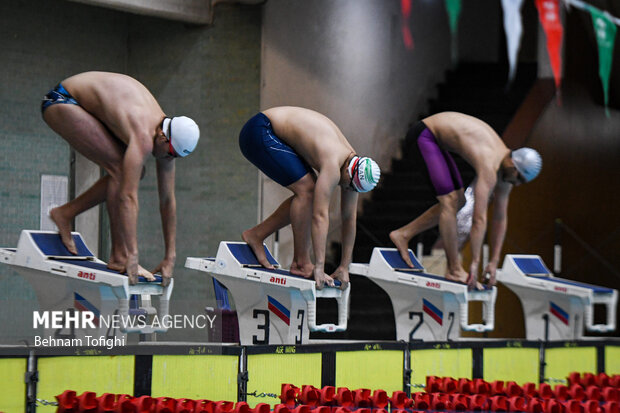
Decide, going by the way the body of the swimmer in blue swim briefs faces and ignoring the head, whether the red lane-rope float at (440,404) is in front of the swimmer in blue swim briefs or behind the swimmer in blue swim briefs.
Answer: in front

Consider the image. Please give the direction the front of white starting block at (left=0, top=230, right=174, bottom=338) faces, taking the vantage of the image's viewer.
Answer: facing the viewer and to the right of the viewer

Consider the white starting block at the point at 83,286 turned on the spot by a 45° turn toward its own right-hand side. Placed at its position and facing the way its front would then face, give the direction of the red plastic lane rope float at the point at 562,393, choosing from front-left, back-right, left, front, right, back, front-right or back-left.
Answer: left

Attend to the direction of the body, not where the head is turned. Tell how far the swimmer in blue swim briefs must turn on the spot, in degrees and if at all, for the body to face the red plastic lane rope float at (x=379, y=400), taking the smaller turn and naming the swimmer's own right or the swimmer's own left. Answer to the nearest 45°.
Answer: approximately 45° to the swimmer's own right

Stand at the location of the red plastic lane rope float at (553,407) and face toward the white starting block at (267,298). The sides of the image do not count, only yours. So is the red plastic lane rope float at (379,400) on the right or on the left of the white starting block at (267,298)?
left

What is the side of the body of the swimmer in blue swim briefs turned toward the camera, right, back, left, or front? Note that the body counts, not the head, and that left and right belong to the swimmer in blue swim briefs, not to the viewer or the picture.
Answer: right

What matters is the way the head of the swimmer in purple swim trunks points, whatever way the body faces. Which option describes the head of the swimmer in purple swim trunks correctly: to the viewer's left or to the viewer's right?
to the viewer's right

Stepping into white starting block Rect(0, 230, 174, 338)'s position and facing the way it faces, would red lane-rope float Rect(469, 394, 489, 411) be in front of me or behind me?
in front

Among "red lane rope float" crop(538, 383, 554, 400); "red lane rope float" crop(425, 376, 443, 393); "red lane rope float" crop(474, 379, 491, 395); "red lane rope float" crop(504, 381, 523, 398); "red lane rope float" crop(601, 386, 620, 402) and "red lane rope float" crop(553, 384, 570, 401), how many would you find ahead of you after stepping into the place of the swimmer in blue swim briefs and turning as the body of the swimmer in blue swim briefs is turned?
6

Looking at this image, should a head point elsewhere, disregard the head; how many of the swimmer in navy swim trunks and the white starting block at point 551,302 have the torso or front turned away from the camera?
0

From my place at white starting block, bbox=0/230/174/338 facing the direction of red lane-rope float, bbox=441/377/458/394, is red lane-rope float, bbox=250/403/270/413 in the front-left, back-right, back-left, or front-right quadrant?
front-right

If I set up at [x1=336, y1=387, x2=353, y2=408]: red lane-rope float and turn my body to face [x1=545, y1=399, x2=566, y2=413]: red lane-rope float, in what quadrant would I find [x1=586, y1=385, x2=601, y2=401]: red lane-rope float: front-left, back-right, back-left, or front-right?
front-left

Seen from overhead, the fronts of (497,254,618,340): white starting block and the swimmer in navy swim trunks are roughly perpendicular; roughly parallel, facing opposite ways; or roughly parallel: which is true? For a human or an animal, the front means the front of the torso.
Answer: roughly parallel

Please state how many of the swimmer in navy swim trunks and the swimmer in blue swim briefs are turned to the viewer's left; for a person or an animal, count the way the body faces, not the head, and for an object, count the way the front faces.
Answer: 0

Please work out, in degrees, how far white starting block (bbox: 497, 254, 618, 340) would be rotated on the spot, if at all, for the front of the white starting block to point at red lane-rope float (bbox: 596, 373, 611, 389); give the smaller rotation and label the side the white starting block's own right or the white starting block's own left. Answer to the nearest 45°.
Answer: approximately 45° to the white starting block's own right

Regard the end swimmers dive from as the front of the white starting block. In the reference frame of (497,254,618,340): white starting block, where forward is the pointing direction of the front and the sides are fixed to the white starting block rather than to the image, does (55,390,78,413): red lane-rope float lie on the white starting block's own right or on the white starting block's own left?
on the white starting block's own right
